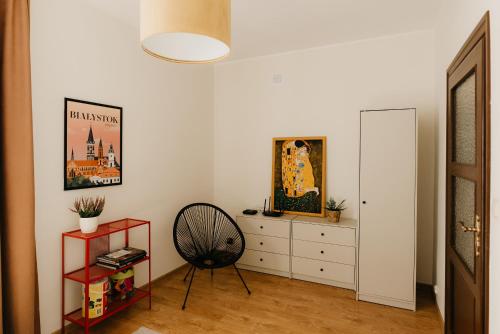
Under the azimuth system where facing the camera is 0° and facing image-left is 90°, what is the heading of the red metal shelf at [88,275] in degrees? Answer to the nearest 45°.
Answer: approximately 315°

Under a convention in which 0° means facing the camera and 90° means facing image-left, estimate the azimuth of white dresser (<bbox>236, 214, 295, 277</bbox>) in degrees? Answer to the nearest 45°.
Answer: approximately 45°

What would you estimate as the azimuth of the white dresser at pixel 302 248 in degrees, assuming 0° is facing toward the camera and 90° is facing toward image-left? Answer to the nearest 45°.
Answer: approximately 45°

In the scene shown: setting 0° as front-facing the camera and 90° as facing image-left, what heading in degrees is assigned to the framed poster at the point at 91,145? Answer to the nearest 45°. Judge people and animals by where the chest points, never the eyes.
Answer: approximately 315°
